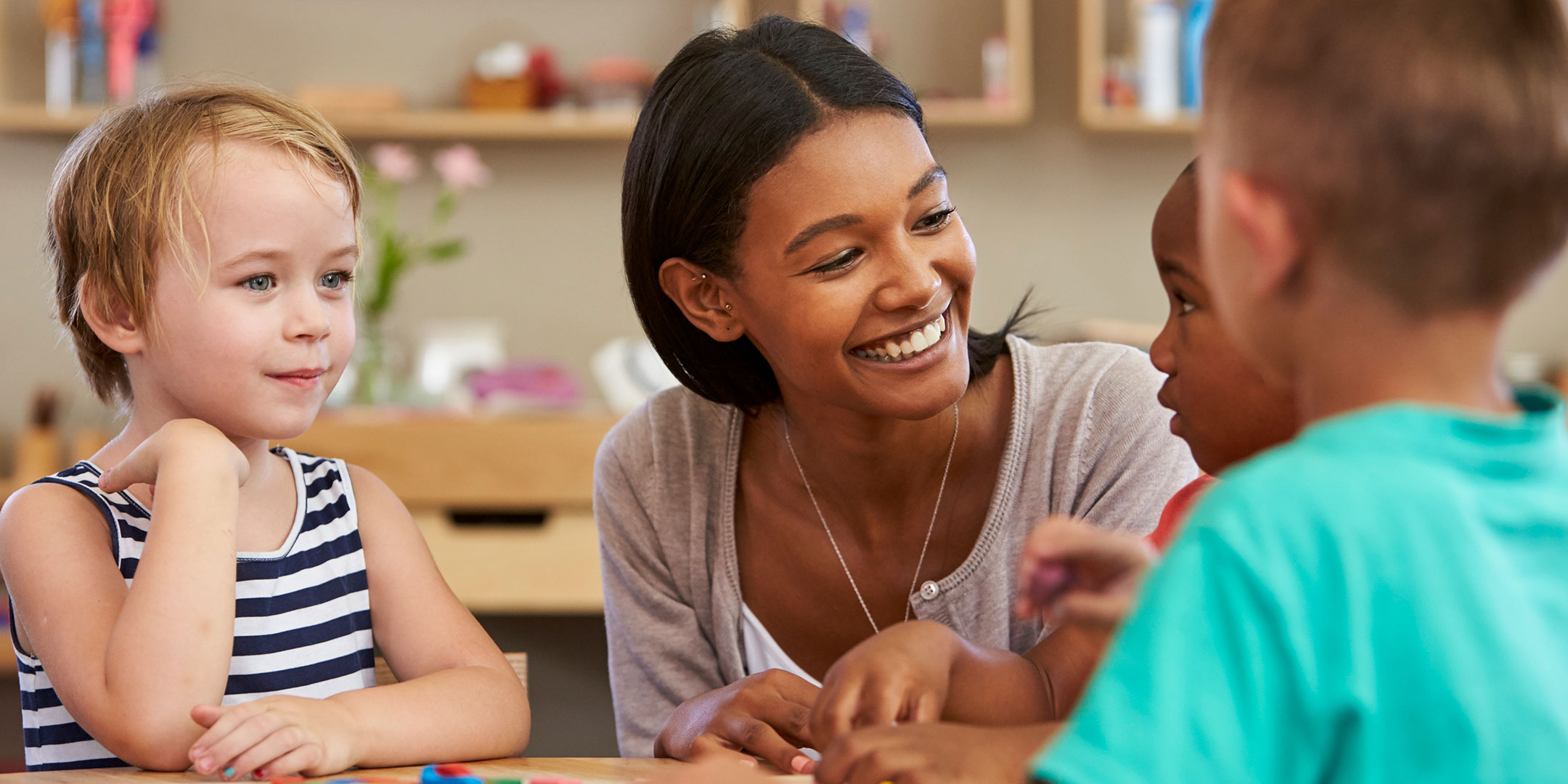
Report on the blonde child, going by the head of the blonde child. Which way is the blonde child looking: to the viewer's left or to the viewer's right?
to the viewer's right

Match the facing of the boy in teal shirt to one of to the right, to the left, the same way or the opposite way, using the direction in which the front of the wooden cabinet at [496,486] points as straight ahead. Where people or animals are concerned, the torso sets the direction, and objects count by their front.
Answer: the opposite way

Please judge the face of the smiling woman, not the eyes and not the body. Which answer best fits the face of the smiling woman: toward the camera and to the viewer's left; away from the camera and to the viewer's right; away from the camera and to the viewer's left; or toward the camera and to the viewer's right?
toward the camera and to the viewer's right

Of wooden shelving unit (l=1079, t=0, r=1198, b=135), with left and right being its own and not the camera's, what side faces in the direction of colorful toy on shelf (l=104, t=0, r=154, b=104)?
right

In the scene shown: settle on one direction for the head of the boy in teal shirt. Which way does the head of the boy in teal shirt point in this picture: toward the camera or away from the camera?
away from the camera

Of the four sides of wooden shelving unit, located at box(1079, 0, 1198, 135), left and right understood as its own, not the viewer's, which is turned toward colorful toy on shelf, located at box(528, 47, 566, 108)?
right

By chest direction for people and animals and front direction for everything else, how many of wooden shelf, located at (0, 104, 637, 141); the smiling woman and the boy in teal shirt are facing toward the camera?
2

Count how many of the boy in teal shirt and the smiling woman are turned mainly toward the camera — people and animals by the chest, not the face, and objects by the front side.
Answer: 1

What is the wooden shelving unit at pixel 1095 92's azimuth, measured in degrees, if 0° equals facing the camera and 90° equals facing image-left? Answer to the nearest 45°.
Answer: approximately 0°
